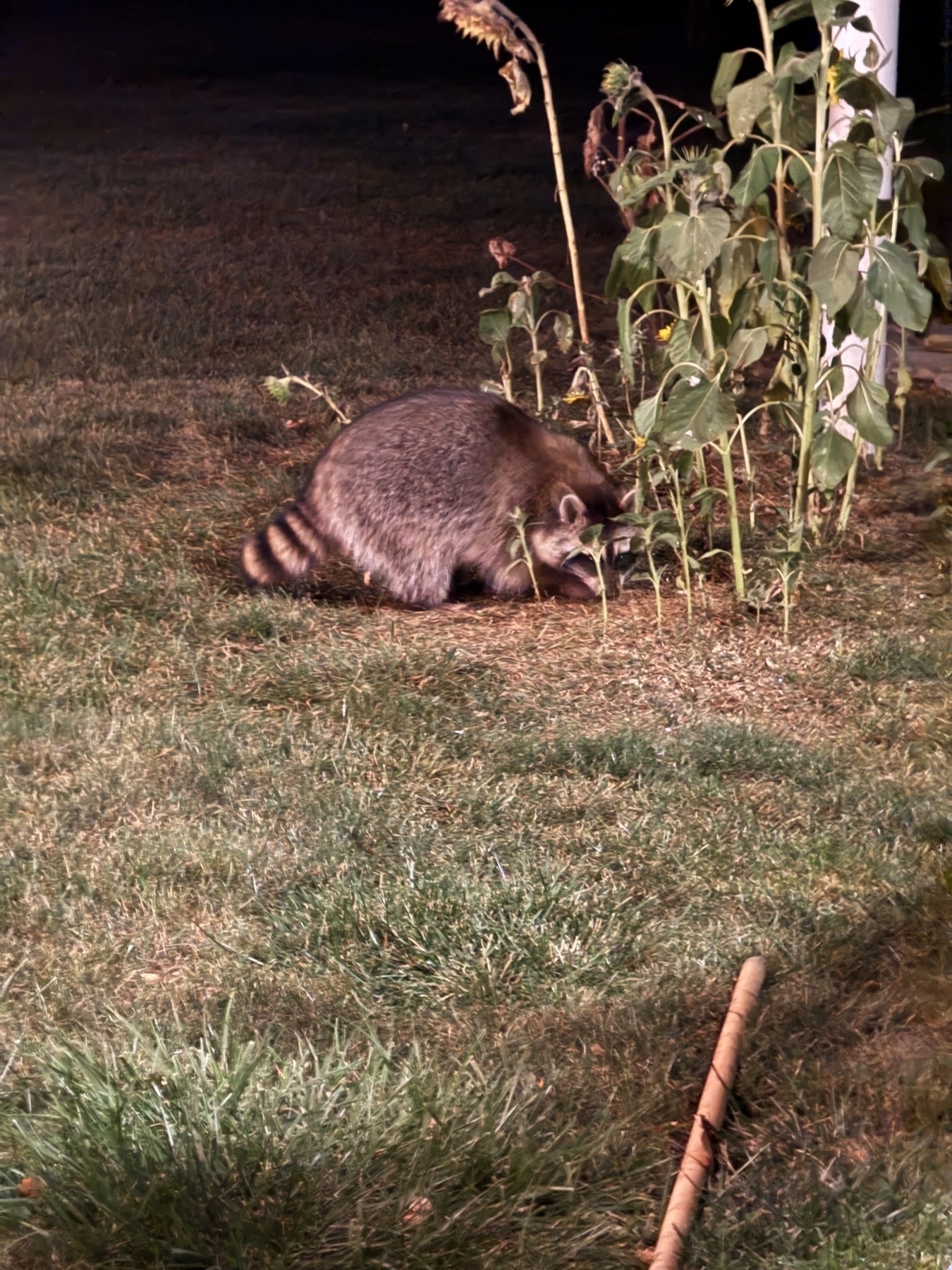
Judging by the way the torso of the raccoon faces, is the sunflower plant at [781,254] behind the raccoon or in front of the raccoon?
in front

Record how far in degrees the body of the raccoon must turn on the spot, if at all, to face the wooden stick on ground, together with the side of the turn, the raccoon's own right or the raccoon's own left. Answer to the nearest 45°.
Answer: approximately 90° to the raccoon's own right

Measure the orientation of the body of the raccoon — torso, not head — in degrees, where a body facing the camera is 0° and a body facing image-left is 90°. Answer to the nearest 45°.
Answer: approximately 270°

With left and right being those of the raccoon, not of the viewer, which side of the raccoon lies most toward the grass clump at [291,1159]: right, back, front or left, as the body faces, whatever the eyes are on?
right

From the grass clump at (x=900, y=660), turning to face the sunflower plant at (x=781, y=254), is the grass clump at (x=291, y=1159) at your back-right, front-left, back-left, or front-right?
back-left

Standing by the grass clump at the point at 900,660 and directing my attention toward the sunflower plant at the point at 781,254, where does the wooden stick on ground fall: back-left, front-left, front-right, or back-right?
back-left

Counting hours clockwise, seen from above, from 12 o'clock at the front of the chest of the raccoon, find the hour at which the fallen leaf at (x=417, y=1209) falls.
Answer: The fallen leaf is roughly at 3 o'clock from the raccoon.

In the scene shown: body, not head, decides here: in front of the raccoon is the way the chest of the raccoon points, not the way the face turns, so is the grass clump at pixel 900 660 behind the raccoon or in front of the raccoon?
in front

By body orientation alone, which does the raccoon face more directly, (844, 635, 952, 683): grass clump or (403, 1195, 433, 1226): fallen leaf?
the grass clump

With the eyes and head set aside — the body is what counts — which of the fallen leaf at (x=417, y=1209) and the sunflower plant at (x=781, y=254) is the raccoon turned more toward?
the sunflower plant
